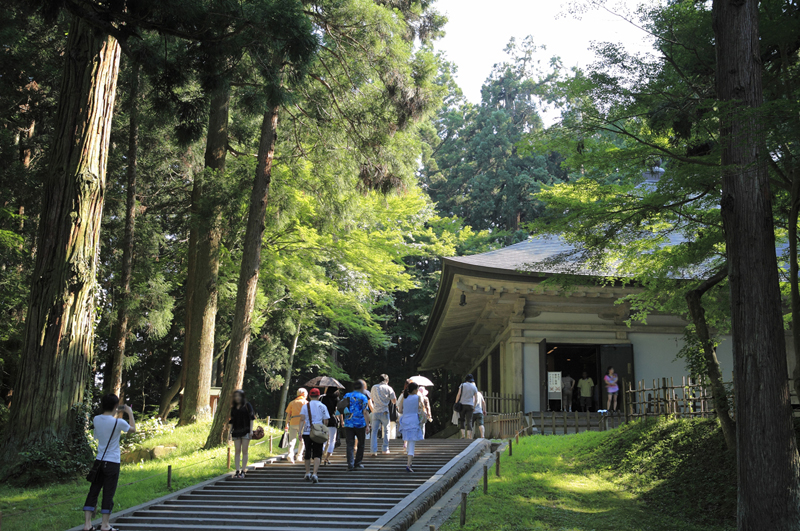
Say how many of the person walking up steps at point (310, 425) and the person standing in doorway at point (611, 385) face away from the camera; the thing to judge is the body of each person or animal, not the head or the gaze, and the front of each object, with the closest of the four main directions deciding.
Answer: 1

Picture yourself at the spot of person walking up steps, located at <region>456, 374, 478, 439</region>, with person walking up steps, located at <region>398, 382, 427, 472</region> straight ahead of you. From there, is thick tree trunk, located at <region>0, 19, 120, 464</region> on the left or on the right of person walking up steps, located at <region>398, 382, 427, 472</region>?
right

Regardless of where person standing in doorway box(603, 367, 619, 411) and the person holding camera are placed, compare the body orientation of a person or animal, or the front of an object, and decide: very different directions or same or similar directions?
very different directions

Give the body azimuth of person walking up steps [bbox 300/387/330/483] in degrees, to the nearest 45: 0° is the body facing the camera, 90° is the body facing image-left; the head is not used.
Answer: approximately 180°

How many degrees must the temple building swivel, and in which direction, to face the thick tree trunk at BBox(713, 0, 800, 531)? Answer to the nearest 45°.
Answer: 0° — it already faces it

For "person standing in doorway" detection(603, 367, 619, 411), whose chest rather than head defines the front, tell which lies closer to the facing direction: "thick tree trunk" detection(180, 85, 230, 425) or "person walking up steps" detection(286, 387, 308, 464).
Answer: the person walking up steps

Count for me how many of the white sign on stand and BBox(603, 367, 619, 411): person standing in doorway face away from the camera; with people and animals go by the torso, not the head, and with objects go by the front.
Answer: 0
